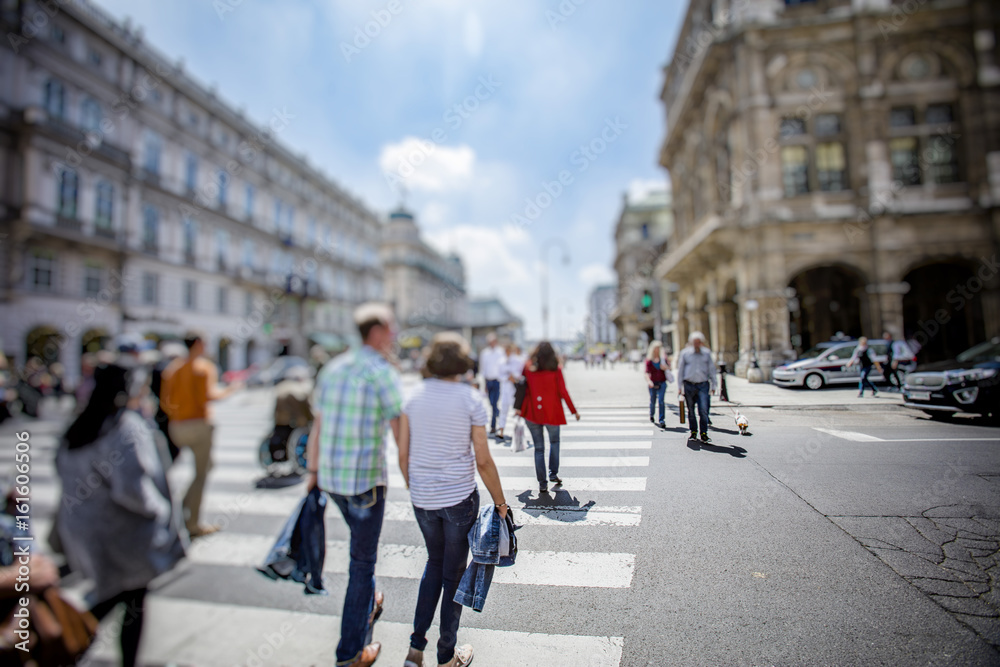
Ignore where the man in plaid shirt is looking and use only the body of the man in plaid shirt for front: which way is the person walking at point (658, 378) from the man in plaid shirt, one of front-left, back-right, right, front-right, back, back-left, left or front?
front-right

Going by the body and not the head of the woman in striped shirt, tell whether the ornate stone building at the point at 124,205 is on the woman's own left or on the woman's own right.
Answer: on the woman's own left

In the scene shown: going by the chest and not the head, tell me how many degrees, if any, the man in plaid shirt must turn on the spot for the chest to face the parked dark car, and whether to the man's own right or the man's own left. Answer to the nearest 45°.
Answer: approximately 45° to the man's own right

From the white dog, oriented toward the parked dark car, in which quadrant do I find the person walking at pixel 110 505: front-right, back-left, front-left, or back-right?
back-right

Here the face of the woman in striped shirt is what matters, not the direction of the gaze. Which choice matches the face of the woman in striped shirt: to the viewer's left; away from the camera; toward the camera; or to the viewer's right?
away from the camera

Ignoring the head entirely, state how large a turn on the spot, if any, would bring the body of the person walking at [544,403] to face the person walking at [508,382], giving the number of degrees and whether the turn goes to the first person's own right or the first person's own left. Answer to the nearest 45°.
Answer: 0° — they already face them

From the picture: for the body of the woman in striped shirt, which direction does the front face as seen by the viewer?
away from the camera

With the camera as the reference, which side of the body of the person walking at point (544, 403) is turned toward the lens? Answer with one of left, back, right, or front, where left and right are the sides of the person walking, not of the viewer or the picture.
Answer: back

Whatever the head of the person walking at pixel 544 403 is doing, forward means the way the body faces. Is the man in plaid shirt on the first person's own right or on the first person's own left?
on the first person's own left

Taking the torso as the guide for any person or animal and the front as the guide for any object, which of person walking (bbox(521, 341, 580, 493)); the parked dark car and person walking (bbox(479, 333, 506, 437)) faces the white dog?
the parked dark car

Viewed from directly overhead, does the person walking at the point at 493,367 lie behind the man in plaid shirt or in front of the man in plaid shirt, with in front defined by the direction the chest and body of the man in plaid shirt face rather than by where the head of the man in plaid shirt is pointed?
in front

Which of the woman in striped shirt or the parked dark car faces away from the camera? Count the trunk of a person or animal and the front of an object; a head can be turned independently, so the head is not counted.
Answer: the woman in striped shirt
